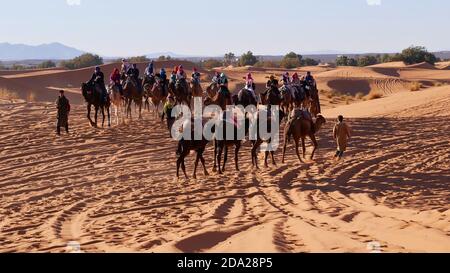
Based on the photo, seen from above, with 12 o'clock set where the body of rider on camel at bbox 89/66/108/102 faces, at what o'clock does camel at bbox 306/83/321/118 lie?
The camel is roughly at 7 o'clock from the rider on camel.

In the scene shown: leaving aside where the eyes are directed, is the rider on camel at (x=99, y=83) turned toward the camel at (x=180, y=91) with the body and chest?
no

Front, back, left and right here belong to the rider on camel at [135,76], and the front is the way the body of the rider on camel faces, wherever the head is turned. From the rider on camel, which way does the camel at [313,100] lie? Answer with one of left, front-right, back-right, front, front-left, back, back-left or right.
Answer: back-left

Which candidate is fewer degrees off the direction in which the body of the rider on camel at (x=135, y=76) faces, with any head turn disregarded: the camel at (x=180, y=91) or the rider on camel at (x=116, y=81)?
the rider on camel

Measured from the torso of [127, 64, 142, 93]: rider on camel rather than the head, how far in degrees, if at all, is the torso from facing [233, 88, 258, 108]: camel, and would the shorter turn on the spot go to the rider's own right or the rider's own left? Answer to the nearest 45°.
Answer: approximately 90° to the rider's own left

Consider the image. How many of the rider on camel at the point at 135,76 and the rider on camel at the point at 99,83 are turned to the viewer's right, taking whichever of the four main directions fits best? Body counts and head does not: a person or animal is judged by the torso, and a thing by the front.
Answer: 0

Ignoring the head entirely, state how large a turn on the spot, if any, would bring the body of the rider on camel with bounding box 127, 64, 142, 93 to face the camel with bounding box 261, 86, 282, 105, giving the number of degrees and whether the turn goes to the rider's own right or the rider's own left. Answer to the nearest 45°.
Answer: approximately 90° to the rider's own left

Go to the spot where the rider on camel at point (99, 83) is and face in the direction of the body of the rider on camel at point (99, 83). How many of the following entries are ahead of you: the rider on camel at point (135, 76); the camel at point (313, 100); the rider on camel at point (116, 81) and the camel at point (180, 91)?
0

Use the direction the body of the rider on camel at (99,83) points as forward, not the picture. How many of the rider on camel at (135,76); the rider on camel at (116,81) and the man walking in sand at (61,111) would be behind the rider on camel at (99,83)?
2

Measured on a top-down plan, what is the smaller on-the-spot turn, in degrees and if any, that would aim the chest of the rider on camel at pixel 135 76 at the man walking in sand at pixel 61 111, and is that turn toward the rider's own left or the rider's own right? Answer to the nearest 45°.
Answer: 0° — they already face them

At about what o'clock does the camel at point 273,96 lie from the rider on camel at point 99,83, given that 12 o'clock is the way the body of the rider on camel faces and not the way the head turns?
The camel is roughly at 8 o'clock from the rider on camel.

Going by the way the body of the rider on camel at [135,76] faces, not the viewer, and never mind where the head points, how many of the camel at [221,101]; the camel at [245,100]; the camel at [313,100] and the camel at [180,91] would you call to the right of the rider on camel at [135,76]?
0

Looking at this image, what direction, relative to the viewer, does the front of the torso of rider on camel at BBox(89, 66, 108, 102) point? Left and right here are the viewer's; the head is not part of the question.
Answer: facing the viewer and to the left of the viewer

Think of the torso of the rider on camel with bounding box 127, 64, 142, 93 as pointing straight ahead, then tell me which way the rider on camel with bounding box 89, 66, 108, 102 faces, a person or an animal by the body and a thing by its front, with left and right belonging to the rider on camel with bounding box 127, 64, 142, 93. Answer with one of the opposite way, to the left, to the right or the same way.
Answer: the same way

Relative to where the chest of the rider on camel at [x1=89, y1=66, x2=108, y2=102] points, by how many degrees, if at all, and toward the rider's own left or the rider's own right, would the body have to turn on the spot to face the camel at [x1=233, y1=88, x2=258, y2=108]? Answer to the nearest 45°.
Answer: approximately 90° to the rider's own left

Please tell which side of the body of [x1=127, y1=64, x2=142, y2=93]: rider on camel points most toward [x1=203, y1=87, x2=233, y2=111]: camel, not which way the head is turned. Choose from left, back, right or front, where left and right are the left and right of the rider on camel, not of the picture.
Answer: left
